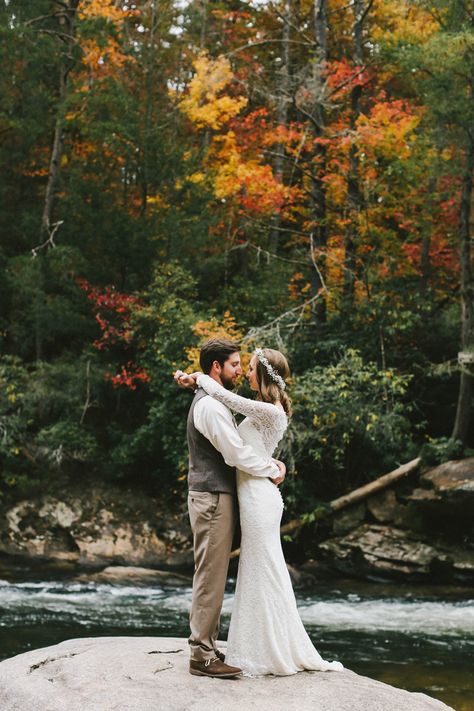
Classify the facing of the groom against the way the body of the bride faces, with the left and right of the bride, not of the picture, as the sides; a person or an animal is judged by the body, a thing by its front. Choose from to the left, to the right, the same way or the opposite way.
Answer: the opposite way

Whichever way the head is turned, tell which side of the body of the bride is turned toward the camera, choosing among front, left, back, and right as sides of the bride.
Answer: left

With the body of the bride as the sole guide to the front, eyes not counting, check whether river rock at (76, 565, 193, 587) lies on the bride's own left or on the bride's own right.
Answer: on the bride's own right

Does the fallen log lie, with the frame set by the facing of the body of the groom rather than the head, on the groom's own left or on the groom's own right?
on the groom's own left

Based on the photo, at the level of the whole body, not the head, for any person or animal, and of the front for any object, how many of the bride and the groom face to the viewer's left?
1

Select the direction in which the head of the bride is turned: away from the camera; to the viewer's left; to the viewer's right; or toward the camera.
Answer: to the viewer's left

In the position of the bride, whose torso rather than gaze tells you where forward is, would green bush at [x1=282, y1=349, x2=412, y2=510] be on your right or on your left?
on your right

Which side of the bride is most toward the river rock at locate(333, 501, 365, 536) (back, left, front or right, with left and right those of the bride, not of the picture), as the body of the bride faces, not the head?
right

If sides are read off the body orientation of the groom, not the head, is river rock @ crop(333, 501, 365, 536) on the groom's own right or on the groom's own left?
on the groom's own left

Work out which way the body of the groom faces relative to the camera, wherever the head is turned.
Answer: to the viewer's right
